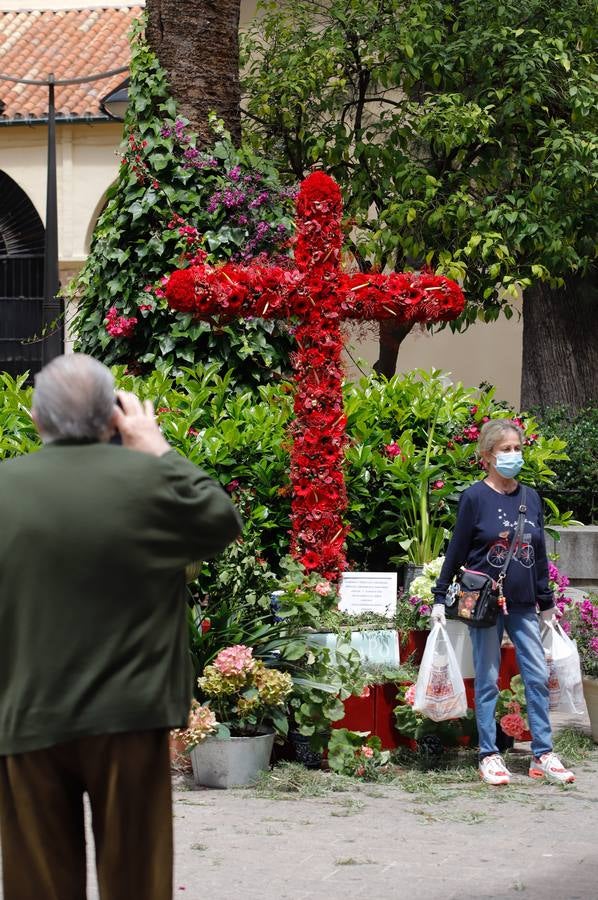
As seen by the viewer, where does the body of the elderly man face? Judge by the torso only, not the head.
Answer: away from the camera

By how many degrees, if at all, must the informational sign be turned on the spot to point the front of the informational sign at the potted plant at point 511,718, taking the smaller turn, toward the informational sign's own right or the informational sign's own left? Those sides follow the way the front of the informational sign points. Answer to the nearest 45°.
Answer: approximately 90° to the informational sign's own left

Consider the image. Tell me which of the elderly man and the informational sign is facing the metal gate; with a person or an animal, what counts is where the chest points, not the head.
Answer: the elderly man

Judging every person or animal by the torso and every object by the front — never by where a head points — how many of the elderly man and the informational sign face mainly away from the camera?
1

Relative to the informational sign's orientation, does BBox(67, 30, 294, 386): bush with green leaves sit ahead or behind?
behind

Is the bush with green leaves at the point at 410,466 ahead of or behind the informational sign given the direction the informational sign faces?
behind

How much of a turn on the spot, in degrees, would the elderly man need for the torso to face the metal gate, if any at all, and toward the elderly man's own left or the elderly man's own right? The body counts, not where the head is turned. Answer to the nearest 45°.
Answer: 0° — they already face it

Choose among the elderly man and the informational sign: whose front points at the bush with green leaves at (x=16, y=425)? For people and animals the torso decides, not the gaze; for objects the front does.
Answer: the elderly man

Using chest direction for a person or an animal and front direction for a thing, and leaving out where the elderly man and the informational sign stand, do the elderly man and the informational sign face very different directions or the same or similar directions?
very different directions

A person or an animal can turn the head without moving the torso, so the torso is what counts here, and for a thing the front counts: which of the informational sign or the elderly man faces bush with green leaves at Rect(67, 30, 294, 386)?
the elderly man
